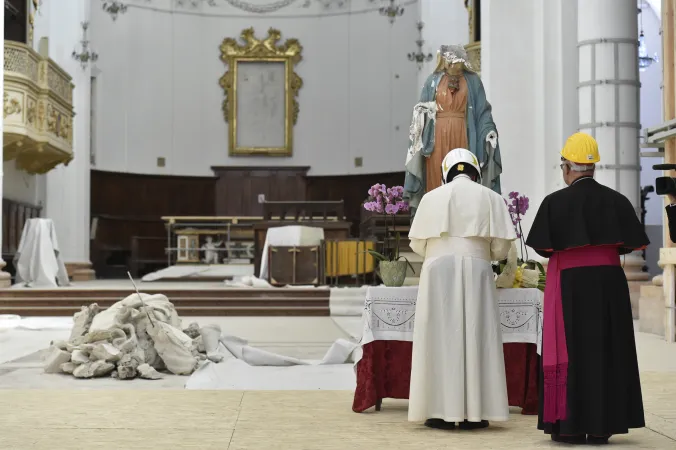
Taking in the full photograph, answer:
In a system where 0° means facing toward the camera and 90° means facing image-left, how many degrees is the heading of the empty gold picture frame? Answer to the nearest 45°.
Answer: approximately 0°

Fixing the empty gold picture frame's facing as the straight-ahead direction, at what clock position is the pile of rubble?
The pile of rubble is roughly at 12 o'clock from the empty gold picture frame.

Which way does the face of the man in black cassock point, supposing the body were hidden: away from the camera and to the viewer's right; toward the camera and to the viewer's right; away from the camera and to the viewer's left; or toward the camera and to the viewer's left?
away from the camera and to the viewer's left

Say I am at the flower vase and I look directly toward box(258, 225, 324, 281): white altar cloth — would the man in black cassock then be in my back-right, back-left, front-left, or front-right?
back-right

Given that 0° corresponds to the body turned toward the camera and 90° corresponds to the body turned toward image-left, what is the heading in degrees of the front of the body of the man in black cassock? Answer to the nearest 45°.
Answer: approximately 180°

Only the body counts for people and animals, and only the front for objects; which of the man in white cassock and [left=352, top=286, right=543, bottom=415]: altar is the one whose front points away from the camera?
the man in white cassock

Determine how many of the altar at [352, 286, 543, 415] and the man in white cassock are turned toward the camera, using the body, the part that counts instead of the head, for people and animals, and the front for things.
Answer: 1

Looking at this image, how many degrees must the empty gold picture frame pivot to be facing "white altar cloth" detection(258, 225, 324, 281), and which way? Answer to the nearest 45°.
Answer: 0° — it already faces it

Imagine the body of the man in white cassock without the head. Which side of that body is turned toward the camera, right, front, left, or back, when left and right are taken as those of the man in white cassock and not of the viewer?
back

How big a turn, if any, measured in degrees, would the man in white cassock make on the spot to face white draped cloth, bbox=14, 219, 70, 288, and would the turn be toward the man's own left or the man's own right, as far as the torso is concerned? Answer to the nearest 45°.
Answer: approximately 45° to the man's own left
